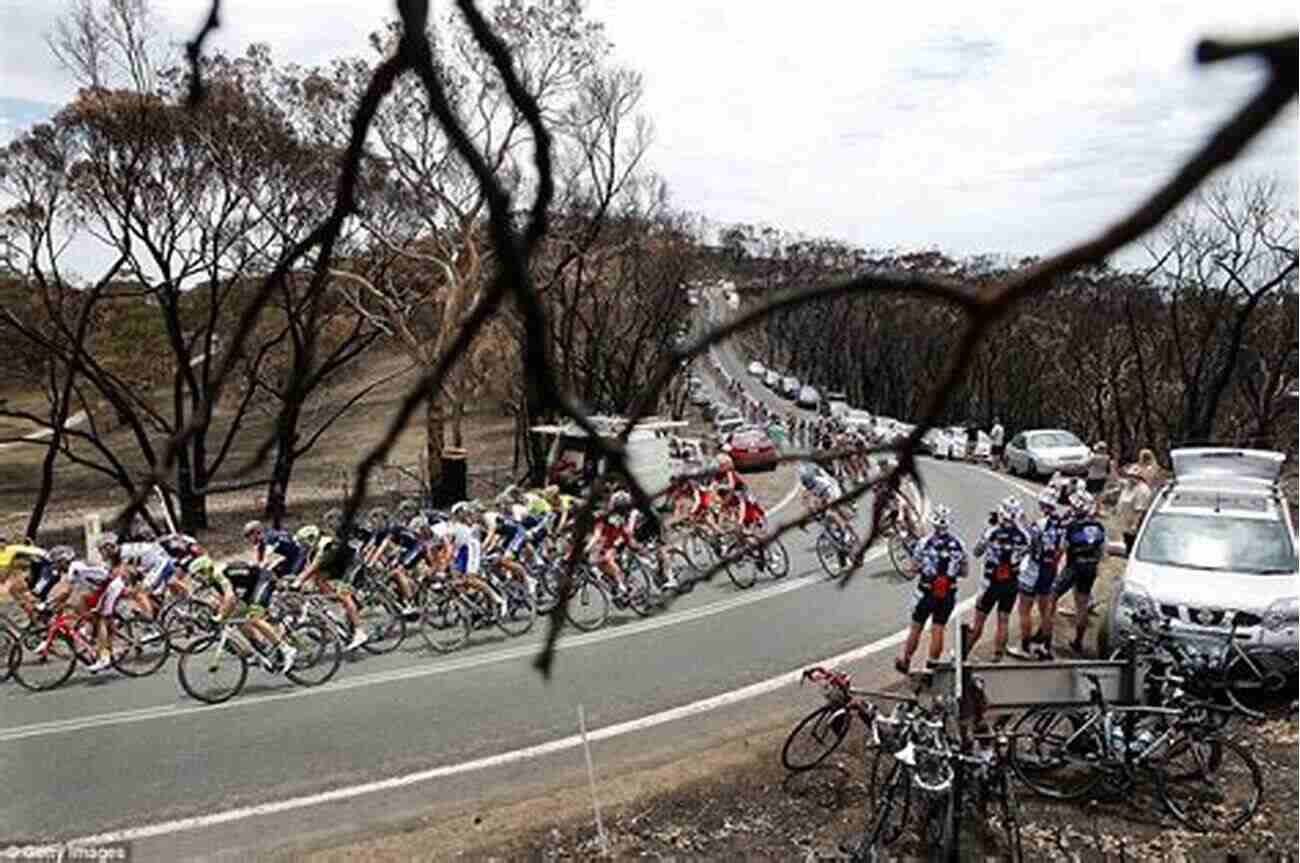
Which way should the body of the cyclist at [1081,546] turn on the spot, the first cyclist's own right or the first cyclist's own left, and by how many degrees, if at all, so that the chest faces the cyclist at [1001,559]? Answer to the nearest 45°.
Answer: approximately 90° to the first cyclist's own left

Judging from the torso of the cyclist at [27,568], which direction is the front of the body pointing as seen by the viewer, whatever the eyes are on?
to the viewer's left

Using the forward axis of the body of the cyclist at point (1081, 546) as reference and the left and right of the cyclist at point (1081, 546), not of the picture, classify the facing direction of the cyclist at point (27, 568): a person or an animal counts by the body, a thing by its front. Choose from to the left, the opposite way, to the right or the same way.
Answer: to the left

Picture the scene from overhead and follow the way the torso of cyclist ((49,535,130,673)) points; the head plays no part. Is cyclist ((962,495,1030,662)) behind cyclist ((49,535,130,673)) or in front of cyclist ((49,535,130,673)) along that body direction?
behind

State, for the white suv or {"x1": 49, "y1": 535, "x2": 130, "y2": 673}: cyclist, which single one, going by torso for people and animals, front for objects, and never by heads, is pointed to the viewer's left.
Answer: the cyclist

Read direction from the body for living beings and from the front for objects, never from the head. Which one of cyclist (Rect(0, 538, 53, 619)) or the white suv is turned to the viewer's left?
the cyclist

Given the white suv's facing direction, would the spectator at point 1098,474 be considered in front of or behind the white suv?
behind

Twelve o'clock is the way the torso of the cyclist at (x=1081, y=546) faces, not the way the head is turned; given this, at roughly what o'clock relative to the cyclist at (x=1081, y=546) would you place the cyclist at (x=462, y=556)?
the cyclist at (x=462, y=556) is roughly at 10 o'clock from the cyclist at (x=1081, y=546).

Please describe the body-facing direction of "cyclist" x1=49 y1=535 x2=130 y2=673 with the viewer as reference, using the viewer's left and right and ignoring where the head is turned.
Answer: facing to the left of the viewer

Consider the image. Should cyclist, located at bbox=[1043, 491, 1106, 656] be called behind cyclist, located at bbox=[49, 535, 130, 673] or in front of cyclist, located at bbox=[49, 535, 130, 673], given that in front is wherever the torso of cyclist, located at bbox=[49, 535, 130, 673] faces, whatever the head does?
behind

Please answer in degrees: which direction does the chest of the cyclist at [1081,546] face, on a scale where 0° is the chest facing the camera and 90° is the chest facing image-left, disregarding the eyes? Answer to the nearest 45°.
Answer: approximately 135°

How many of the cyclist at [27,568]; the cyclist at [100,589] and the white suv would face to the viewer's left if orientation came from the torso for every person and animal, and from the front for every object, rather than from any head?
2

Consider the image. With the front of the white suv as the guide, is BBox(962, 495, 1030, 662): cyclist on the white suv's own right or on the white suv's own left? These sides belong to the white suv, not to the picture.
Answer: on the white suv's own right

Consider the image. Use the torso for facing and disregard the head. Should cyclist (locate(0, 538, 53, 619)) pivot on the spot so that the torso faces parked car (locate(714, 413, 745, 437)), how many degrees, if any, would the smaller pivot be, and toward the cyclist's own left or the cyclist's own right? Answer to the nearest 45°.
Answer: approximately 135° to the cyclist's own right
